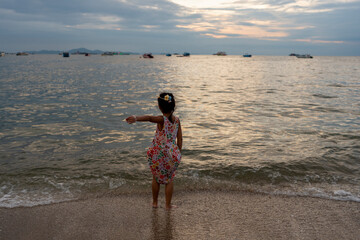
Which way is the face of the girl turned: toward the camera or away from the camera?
away from the camera

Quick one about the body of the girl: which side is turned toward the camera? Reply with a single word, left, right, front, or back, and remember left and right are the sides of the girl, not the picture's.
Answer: back
